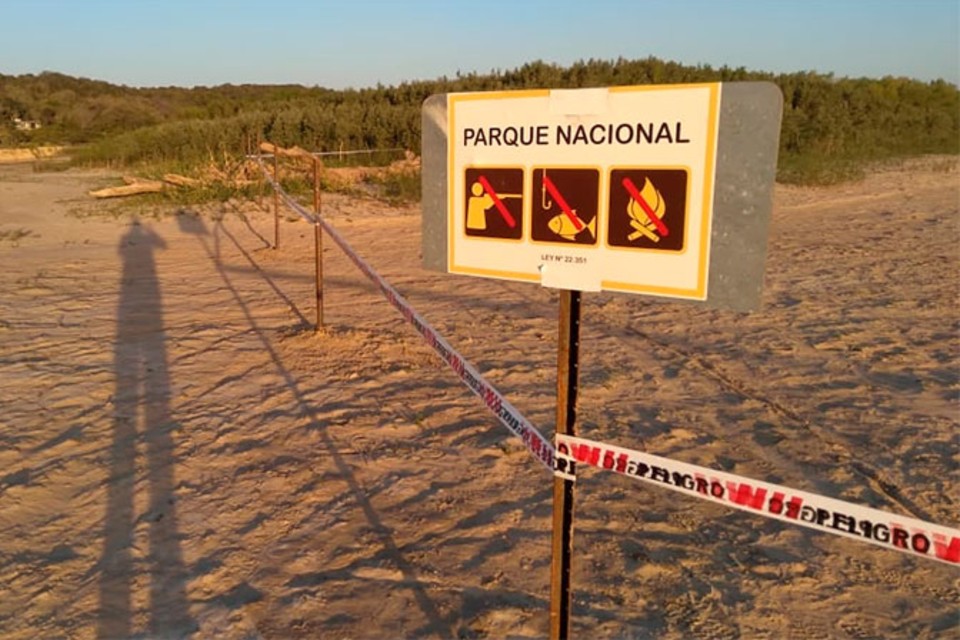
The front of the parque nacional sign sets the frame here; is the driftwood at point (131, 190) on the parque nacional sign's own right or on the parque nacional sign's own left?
on the parque nacional sign's own right

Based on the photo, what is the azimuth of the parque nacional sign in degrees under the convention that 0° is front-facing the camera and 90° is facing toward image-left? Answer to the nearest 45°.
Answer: approximately 45°

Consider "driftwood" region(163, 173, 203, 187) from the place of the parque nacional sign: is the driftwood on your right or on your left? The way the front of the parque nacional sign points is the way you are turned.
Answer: on your right
